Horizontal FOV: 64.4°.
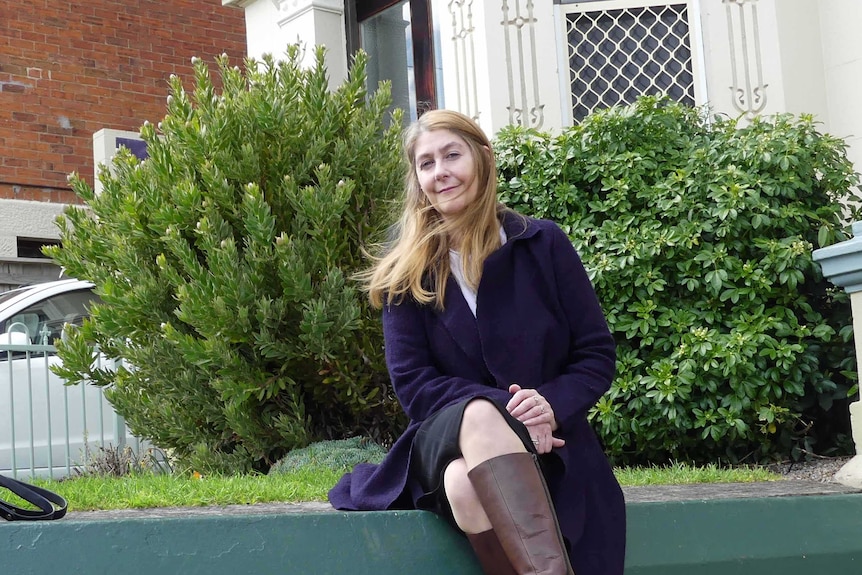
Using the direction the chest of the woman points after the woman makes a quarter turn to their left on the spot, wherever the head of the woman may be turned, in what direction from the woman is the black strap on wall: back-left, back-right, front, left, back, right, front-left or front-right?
back

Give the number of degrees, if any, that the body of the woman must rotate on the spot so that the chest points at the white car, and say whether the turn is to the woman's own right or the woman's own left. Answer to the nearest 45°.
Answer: approximately 135° to the woman's own right

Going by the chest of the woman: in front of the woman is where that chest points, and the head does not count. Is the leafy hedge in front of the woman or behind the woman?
behind

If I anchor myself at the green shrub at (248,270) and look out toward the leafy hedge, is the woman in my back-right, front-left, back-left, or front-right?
front-right

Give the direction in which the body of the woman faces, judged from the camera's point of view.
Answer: toward the camera

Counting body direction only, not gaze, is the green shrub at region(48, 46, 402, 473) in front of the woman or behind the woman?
behind
